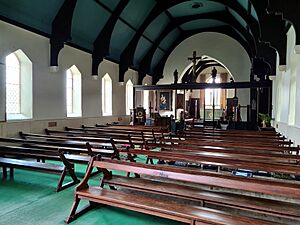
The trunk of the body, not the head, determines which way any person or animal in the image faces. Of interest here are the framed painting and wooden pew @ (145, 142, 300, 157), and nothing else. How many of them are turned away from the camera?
1

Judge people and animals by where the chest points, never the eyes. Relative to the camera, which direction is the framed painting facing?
toward the camera

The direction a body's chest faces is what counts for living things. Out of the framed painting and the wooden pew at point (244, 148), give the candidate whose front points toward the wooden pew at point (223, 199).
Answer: the framed painting

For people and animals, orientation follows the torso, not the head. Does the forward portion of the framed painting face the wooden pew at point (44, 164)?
yes

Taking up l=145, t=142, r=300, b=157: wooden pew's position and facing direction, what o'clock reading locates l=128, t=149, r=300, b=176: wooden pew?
l=128, t=149, r=300, b=176: wooden pew is roughly at 6 o'clock from l=145, t=142, r=300, b=157: wooden pew.

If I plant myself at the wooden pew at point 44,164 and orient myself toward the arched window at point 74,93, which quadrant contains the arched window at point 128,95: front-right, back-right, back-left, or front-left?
front-right

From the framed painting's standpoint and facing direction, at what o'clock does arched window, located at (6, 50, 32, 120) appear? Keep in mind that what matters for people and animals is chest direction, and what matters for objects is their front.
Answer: The arched window is roughly at 1 o'clock from the framed painting.

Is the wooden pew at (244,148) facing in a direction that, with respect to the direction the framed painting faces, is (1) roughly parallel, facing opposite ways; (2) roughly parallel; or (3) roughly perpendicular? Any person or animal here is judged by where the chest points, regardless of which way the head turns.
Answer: roughly parallel, facing opposite ways

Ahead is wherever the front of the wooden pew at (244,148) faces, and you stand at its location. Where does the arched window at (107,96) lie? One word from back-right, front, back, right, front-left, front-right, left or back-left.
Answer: front-left

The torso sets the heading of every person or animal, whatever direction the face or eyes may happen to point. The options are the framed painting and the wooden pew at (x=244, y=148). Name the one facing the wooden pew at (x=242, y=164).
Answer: the framed painting

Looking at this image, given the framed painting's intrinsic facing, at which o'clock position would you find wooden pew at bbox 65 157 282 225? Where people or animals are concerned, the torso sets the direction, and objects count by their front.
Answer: The wooden pew is roughly at 12 o'clock from the framed painting.

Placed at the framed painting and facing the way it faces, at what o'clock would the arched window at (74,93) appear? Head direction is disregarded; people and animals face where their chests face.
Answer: The arched window is roughly at 1 o'clock from the framed painting.

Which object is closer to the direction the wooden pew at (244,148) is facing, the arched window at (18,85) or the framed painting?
the framed painting

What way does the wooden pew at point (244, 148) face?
away from the camera

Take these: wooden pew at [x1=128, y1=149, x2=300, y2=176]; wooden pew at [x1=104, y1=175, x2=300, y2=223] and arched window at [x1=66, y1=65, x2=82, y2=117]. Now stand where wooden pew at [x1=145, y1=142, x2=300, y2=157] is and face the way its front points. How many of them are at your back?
2

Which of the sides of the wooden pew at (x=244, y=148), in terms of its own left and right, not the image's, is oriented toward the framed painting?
front

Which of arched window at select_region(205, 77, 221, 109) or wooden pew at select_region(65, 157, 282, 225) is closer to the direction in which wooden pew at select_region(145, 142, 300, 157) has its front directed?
the arched window

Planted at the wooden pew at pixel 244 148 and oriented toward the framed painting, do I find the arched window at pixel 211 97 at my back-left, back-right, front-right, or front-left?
front-right

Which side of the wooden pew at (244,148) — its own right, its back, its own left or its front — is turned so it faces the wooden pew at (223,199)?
back

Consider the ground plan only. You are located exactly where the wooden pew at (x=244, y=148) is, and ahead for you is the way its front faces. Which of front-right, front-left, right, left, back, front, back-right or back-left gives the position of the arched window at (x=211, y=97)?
front
